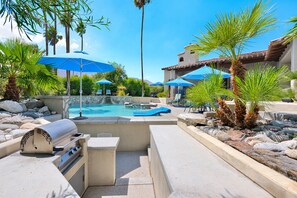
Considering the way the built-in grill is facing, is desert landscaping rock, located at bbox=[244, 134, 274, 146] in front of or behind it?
in front

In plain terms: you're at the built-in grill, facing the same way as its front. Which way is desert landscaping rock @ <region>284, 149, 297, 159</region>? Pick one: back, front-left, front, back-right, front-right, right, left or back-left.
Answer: front

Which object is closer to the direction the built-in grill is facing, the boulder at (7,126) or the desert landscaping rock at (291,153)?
the desert landscaping rock

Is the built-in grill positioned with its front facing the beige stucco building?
no

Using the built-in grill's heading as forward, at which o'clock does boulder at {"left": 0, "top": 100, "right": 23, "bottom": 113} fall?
The boulder is roughly at 7 o'clock from the built-in grill.

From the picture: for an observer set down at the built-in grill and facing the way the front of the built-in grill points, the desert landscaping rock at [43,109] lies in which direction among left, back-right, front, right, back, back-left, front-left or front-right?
back-left

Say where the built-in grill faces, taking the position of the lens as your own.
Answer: facing the viewer and to the right of the viewer

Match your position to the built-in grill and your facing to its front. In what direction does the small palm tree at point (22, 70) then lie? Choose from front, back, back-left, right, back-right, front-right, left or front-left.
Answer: back-left

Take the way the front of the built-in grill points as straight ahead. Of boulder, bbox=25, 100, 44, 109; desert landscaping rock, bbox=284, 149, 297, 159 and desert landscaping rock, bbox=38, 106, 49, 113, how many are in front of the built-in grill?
1

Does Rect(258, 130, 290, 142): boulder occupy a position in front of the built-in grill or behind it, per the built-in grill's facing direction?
in front

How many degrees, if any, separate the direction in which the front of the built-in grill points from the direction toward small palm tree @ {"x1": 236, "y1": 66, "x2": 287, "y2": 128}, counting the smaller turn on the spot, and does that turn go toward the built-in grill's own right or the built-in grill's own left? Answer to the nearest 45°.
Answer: approximately 45° to the built-in grill's own left

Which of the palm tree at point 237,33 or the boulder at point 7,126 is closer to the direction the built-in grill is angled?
the palm tree

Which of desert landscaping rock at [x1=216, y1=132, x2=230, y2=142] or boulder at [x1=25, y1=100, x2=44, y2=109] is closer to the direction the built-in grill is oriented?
the desert landscaping rock

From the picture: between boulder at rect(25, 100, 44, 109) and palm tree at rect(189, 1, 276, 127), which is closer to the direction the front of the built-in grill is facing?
the palm tree

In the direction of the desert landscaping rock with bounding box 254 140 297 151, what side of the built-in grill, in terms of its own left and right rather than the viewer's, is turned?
front

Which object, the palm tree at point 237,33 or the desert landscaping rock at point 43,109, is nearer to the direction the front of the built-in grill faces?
the palm tree
